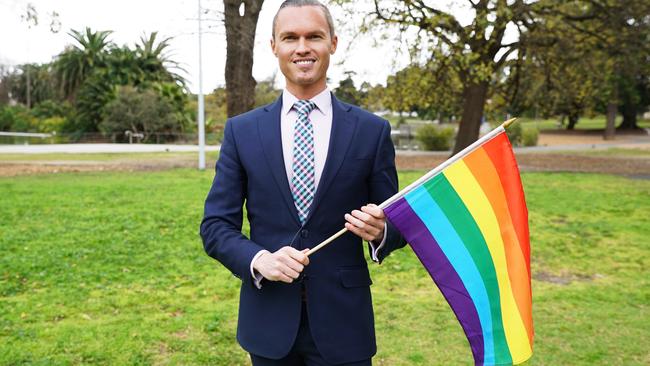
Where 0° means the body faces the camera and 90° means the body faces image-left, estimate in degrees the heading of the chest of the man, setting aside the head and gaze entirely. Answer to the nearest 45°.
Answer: approximately 0°

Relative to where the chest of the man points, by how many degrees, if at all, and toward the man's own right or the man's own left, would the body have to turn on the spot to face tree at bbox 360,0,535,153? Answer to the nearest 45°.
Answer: approximately 180°

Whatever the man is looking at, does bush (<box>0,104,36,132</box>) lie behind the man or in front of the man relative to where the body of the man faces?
behind

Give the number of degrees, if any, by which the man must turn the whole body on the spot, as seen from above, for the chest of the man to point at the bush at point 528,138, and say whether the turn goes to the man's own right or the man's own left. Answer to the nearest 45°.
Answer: approximately 180°

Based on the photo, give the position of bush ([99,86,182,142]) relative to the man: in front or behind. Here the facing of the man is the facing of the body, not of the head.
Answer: behind

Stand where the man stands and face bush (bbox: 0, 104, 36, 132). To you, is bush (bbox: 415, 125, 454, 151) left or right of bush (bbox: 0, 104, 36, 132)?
right

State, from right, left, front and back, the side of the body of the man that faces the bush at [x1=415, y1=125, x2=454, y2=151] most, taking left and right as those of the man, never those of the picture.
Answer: back

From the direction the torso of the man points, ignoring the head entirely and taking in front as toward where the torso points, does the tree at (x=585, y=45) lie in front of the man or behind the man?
behind
